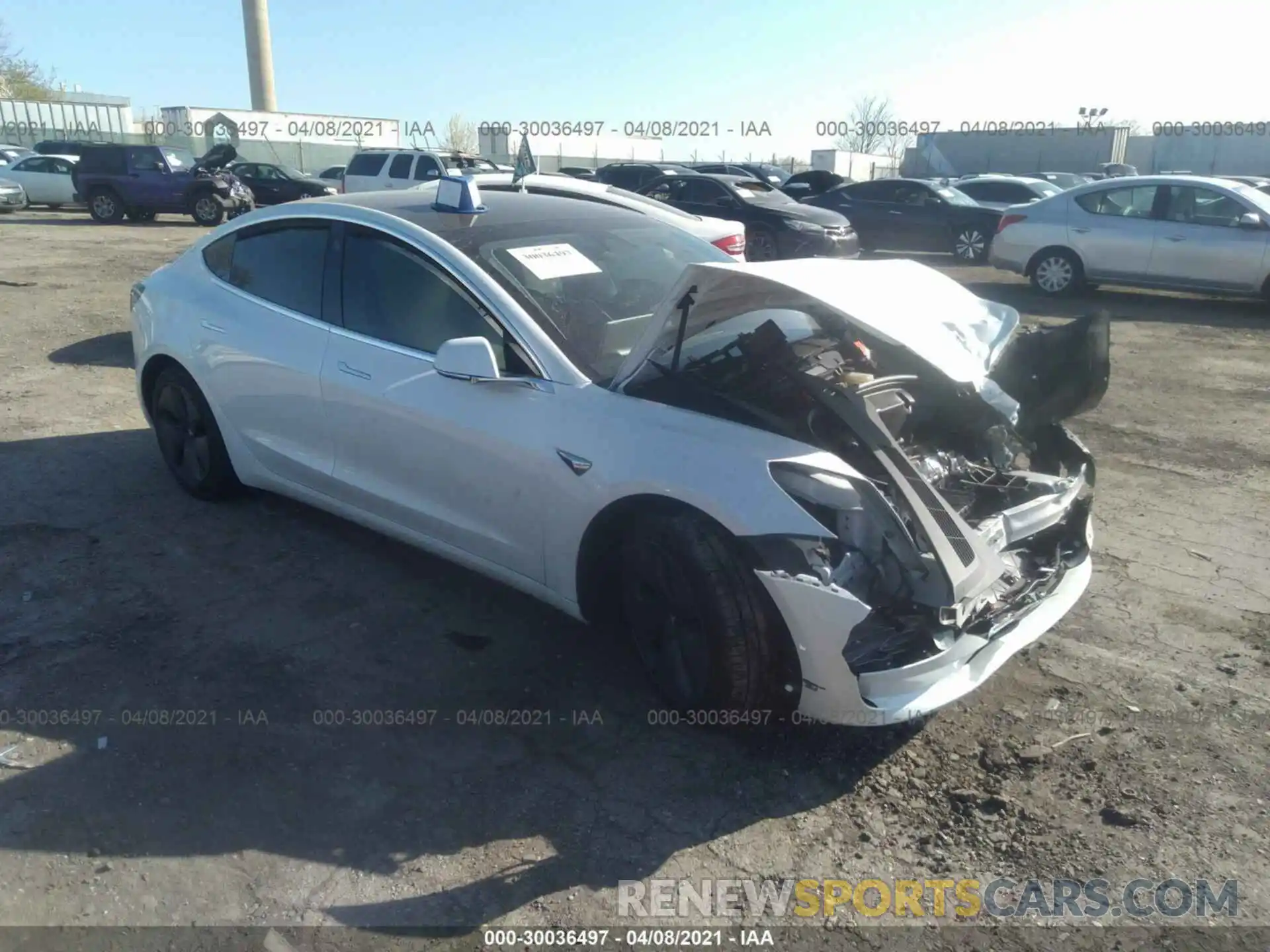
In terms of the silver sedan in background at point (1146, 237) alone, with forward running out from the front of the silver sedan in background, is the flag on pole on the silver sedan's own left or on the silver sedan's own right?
on the silver sedan's own right

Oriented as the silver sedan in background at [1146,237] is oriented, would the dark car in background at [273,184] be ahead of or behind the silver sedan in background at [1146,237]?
behind

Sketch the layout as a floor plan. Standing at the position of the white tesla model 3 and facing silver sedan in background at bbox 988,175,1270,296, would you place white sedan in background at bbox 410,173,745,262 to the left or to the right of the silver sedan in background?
left

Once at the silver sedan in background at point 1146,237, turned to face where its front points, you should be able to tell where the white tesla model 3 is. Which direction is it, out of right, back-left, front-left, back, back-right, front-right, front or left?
right

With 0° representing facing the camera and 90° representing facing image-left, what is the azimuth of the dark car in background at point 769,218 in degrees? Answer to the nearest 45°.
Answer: approximately 315°

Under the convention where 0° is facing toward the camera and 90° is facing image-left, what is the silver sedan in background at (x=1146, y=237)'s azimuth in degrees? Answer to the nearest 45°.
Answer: approximately 270°
